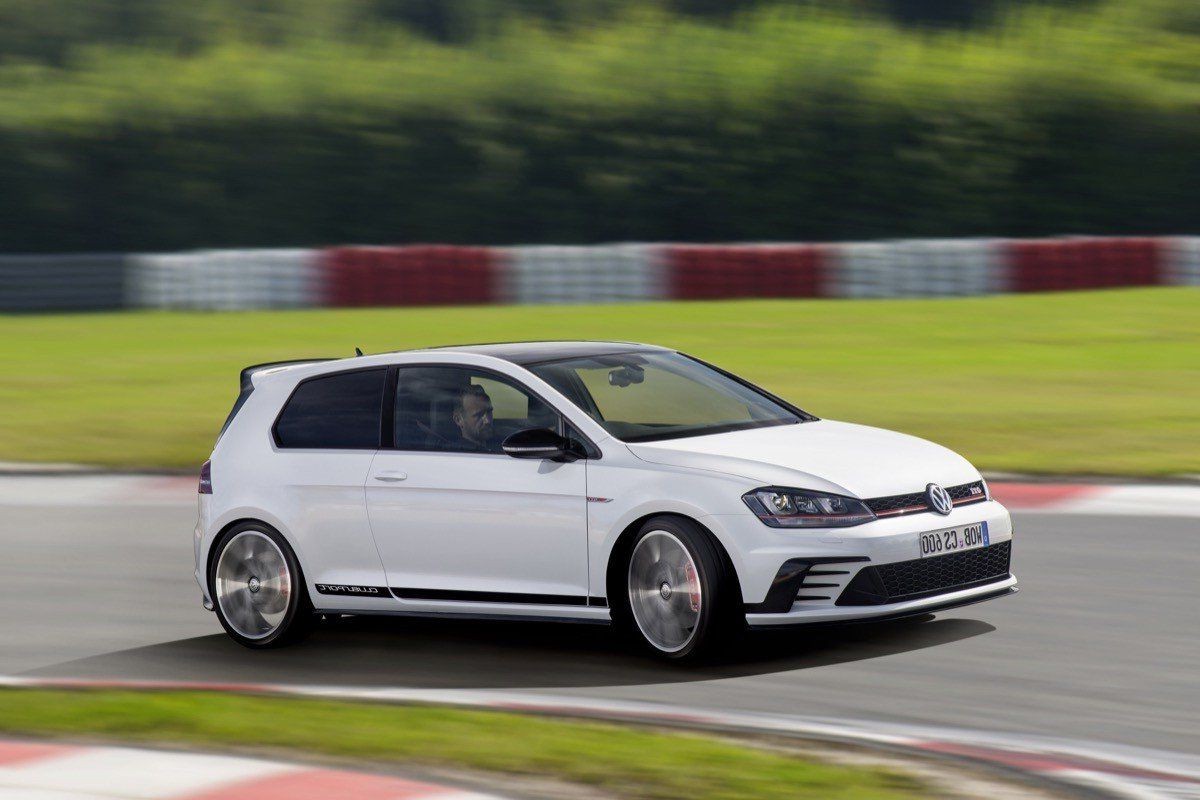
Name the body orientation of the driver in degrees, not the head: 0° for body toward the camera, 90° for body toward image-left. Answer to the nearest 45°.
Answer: approximately 315°

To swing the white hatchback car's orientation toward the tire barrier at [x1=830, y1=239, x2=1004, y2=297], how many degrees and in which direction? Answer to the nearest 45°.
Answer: approximately 135° to its left

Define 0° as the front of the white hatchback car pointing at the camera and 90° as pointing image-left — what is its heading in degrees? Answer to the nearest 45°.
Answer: approximately 315°

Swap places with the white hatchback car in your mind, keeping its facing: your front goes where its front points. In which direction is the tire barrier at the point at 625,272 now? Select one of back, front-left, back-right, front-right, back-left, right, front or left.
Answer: back-left

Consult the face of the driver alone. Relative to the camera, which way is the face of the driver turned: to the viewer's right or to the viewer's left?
to the viewer's right

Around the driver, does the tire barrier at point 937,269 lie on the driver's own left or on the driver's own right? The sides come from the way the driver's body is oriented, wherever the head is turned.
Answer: on the driver's own left

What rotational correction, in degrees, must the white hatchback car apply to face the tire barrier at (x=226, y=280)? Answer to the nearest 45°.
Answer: approximately 135° to its left

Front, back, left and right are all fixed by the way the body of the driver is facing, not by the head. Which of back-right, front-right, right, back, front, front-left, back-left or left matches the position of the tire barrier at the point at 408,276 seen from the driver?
back-left
